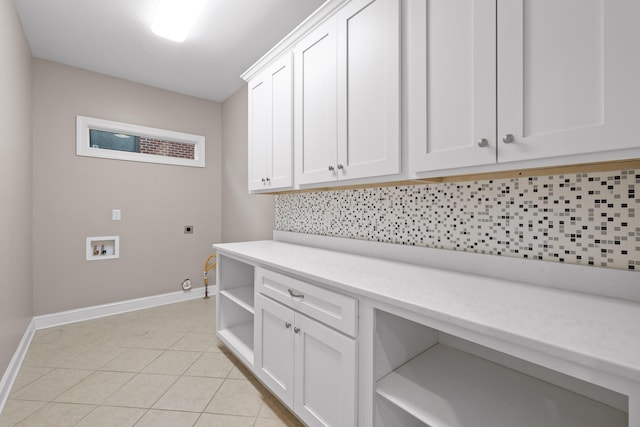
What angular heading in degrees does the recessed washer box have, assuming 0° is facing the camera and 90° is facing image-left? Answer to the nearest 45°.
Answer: approximately 0°

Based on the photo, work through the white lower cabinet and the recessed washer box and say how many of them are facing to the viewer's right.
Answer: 0

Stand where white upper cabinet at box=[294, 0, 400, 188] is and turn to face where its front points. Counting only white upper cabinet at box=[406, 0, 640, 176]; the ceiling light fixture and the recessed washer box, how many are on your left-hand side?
1

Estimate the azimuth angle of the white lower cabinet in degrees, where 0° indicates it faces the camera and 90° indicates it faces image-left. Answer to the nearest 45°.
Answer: approximately 45°

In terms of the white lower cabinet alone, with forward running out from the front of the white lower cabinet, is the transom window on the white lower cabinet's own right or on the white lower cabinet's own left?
on the white lower cabinet's own right

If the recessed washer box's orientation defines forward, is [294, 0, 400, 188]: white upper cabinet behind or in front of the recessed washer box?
in front

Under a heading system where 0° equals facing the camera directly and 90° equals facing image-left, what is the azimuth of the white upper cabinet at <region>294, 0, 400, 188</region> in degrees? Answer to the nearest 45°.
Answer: approximately 45°

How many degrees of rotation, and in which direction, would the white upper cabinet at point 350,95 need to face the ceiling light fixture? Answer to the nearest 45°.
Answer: approximately 45° to its right
